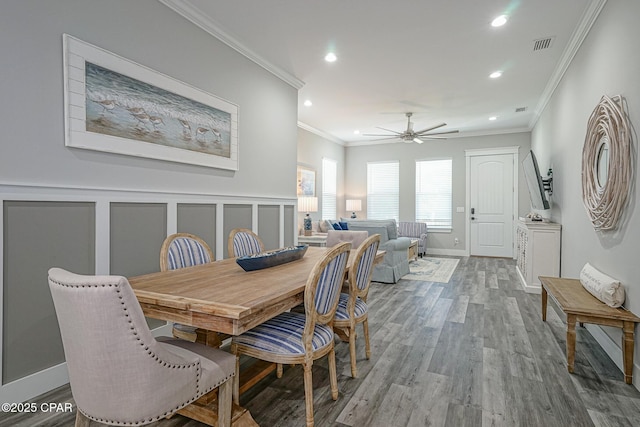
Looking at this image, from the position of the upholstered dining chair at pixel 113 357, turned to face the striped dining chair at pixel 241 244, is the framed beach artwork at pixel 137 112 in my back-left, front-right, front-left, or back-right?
front-left

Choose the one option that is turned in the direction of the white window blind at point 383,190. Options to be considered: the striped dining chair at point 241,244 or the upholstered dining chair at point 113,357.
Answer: the upholstered dining chair

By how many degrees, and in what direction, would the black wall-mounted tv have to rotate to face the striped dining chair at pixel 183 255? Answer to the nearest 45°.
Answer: approximately 45° to its left

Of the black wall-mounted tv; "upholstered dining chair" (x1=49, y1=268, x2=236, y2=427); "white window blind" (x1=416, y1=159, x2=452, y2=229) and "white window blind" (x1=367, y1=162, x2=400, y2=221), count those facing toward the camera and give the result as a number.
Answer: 2

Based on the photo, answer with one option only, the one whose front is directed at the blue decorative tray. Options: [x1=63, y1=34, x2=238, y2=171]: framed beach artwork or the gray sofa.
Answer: the framed beach artwork

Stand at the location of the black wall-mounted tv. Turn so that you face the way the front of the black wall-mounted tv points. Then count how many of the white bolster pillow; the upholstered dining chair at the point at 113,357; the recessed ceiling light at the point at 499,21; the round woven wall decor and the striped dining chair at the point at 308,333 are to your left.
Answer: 5

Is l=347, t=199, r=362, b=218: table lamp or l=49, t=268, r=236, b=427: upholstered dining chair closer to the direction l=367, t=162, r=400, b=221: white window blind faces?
the upholstered dining chair

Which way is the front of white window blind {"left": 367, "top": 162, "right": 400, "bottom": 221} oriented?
toward the camera

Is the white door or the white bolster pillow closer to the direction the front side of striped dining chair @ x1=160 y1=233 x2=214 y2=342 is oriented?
the white bolster pillow

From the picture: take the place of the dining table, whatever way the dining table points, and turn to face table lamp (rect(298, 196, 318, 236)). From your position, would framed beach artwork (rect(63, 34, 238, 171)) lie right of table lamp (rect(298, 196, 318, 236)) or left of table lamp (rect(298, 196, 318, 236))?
left

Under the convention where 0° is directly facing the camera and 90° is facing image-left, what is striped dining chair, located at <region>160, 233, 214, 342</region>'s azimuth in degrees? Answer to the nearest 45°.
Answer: approximately 315°

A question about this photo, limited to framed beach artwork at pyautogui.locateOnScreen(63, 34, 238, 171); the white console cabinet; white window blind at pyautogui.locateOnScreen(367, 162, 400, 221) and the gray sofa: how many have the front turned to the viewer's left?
1

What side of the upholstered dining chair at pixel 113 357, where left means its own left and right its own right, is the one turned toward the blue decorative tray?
front

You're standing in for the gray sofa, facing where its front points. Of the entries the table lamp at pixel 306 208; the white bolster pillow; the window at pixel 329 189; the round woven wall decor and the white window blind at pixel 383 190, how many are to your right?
2

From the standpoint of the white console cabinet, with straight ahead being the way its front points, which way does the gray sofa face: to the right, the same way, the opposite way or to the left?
to the right

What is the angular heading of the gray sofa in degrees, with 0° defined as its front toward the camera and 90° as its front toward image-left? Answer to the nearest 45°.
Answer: approximately 225°

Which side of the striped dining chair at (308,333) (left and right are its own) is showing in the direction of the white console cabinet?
right

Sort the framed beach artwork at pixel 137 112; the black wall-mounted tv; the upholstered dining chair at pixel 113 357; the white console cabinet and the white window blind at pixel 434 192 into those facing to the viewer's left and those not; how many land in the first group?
2
